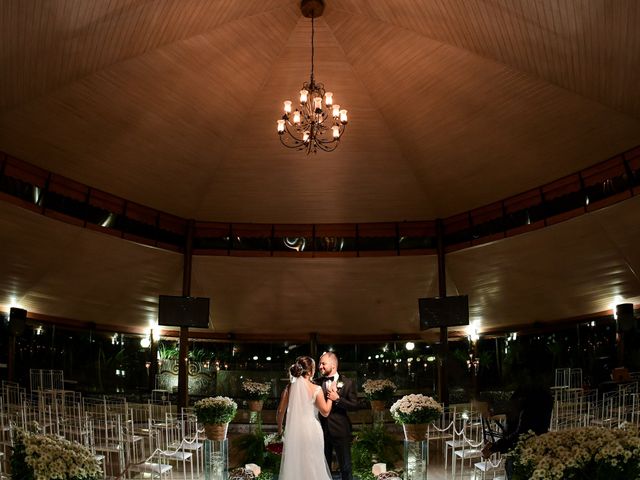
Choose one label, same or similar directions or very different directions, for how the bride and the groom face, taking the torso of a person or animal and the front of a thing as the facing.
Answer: very different directions

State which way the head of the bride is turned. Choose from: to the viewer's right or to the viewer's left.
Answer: to the viewer's right

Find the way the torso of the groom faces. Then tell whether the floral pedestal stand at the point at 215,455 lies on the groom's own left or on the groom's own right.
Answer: on the groom's own right

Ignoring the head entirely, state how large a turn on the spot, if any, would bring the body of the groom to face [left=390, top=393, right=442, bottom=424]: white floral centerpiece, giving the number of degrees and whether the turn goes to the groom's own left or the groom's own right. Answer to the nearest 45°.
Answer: approximately 180°

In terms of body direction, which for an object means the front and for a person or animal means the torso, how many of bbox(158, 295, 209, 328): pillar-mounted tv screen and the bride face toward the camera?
1

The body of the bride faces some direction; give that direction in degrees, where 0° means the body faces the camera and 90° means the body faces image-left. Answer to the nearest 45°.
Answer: approximately 225°
